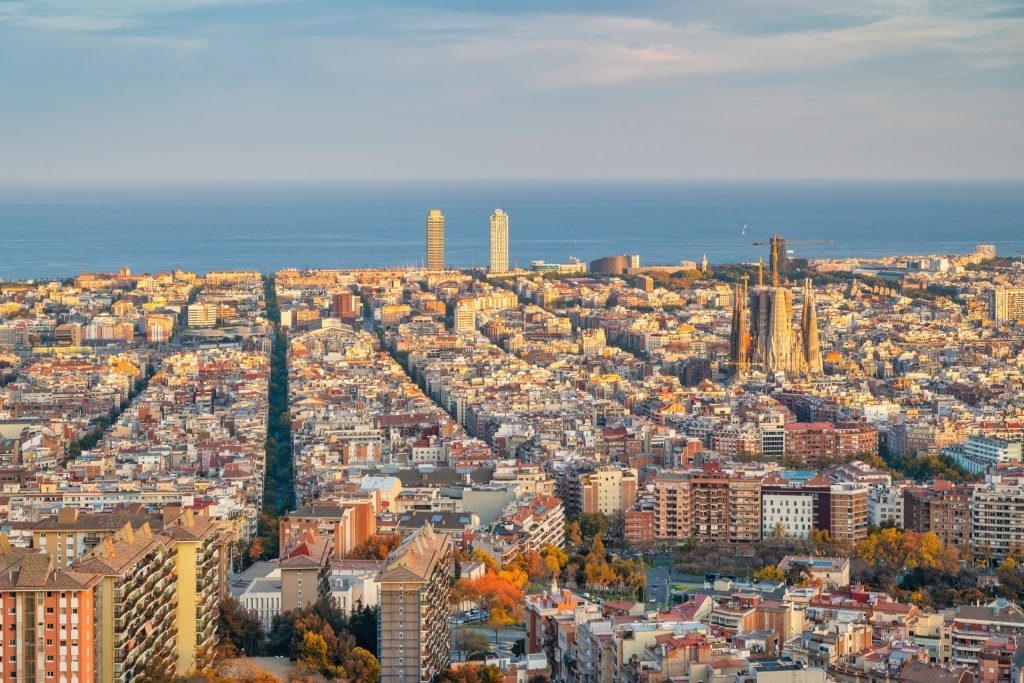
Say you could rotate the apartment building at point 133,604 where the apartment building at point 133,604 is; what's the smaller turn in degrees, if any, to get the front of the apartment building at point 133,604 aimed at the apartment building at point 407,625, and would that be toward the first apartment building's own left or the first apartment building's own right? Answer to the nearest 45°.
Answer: approximately 45° to the first apartment building's own left

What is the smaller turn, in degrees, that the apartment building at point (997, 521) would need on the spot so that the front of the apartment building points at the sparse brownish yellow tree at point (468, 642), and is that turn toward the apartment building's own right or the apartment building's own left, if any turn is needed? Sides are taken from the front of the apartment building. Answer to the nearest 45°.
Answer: approximately 45° to the apartment building's own right

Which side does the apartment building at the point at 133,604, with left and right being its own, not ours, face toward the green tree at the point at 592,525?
left

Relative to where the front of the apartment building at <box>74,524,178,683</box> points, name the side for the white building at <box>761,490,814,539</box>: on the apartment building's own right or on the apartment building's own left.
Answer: on the apartment building's own left

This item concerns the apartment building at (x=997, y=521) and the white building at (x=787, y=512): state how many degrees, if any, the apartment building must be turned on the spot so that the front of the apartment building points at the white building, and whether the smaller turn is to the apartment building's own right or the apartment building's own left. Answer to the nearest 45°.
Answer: approximately 90° to the apartment building's own right

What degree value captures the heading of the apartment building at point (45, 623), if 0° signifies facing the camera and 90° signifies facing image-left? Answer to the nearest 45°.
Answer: approximately 0°

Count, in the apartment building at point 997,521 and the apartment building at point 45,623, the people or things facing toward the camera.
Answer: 2

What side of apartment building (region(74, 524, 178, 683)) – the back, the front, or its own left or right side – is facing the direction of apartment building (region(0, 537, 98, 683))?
right
